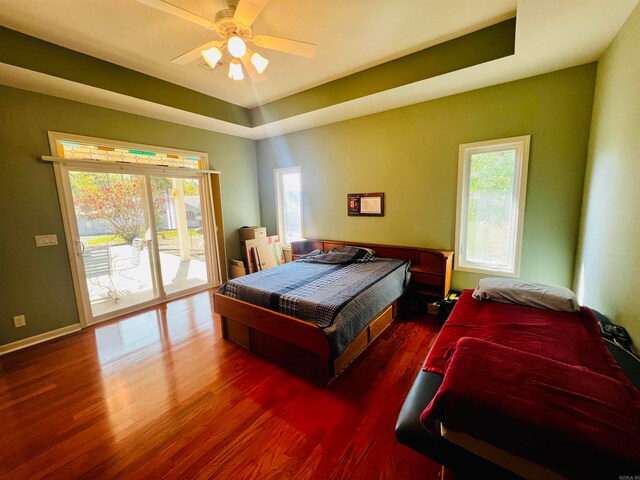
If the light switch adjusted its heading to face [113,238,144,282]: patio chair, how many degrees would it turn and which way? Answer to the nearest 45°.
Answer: approximately 90° to its left

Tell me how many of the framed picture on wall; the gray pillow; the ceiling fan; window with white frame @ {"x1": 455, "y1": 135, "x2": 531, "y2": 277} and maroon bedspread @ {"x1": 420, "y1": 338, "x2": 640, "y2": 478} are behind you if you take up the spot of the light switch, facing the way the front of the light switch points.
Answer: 0

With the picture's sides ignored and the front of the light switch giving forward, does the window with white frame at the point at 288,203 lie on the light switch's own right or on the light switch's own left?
on the light switch's own left

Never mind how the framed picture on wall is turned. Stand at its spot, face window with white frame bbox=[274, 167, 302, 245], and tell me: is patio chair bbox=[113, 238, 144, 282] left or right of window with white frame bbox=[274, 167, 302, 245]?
left

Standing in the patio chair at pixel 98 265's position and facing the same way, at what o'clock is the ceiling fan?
The ceiling fan is roughly at 4 o'clock from the patio chair.

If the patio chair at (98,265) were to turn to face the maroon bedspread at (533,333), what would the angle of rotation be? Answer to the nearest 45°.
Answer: approximately 90° to its right

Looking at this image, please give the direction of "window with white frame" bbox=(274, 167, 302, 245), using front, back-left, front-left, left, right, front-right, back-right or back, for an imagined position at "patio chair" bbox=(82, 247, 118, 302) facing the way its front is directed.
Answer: front-right

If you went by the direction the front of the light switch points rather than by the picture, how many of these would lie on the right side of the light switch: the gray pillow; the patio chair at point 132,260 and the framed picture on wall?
0

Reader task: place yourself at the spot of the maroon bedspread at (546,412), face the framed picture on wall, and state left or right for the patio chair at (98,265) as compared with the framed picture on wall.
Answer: left

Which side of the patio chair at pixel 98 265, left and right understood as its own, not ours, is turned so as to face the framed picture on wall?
right

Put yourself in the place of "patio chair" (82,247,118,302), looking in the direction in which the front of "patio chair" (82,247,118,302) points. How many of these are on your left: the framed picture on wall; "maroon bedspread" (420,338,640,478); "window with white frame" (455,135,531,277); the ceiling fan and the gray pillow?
0

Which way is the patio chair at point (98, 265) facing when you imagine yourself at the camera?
facing away from the viewer and to the right of the viewer

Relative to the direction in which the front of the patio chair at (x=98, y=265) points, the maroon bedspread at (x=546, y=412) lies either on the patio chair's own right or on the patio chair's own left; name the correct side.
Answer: on the patio chair's own right
